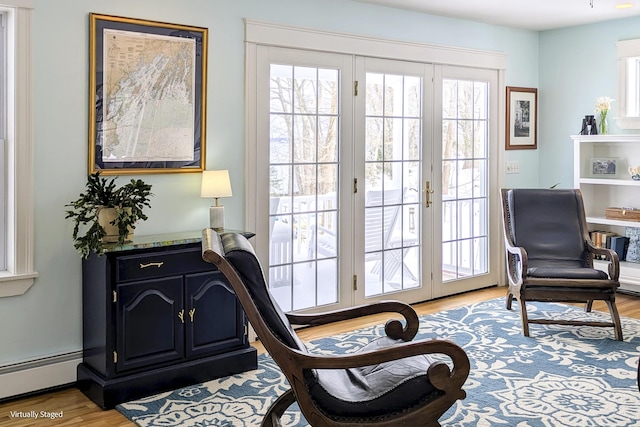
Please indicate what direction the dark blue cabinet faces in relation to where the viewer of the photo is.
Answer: facing the viewer and to the right of the viewer

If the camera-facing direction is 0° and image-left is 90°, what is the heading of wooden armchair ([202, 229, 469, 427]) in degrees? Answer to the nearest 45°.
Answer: approximately 270°

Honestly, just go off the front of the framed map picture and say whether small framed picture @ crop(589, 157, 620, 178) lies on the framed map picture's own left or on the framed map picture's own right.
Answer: on the framed map picture's own left

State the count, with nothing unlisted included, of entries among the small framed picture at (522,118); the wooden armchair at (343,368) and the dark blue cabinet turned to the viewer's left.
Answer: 0

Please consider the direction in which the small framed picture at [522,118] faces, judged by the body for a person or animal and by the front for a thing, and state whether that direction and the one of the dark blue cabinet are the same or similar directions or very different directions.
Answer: same or similar directions

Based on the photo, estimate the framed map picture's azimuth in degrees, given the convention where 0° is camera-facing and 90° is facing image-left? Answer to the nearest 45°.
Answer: approximately 315°

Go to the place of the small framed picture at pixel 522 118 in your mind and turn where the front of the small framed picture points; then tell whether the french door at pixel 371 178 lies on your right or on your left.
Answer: on your right

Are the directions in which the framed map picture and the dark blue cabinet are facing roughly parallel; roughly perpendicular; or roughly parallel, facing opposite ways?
roughly parallel

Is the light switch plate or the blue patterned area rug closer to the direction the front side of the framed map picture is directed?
the blue patterned area rug

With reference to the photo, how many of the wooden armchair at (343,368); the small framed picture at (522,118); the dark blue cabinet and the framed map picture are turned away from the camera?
0
